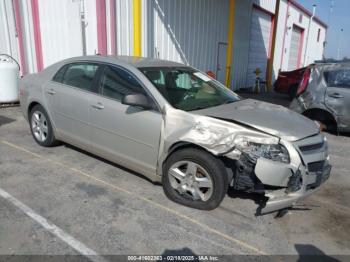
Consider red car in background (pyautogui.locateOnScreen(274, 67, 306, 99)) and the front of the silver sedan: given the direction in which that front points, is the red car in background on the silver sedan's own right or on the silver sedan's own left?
on the silver sedan's own left

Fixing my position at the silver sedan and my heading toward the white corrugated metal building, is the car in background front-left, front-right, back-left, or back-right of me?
front-right

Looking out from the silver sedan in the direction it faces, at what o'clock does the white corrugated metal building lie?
The white corrugated metal building is roughly at 7 o'clock from the silver sedan.

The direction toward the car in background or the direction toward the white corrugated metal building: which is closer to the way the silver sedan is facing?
the car in background

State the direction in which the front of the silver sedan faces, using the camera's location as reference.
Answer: facing the viewer and to the right of the viewer

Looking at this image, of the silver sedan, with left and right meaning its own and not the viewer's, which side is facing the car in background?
left
